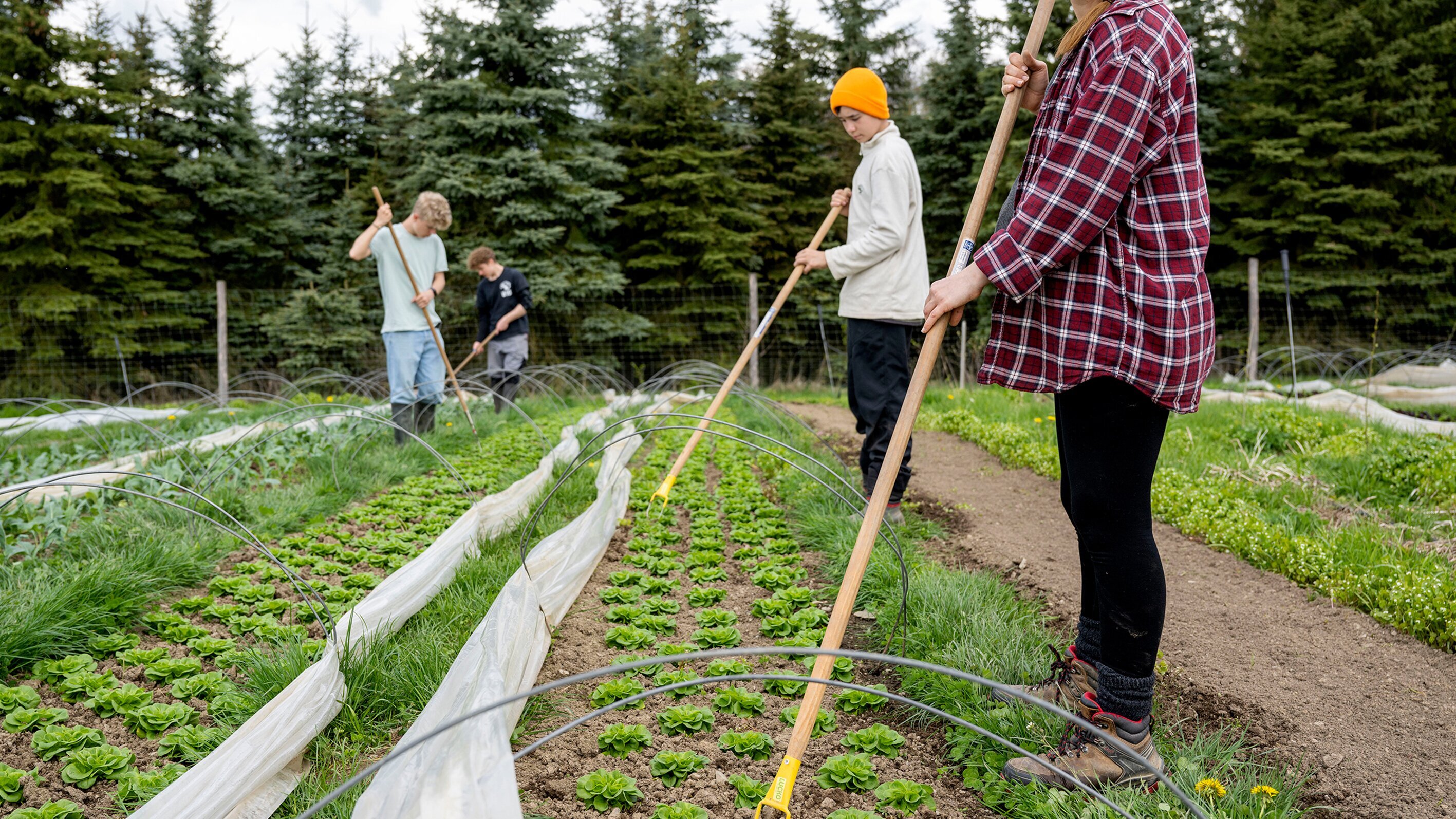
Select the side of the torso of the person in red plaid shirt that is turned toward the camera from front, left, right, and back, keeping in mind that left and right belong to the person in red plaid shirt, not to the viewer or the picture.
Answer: left

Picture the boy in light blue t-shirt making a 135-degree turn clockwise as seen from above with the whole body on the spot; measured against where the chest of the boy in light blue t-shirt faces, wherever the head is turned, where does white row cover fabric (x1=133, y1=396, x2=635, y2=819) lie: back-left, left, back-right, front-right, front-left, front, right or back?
left

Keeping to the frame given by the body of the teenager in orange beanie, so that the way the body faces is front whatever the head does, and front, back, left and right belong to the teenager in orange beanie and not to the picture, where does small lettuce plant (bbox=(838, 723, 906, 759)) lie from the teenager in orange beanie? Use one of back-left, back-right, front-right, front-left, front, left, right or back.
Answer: left

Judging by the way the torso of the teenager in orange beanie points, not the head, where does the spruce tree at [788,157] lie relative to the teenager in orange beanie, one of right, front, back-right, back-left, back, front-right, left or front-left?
right

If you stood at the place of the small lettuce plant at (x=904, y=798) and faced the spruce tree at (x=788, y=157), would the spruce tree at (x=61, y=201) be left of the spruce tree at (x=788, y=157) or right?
left

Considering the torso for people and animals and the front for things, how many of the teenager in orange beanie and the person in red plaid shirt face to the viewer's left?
2

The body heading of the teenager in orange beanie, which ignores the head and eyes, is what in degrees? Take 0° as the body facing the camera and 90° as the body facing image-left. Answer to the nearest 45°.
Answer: approximately 90°

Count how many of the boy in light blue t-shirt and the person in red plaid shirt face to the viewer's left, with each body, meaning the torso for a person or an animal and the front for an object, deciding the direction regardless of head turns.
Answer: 1

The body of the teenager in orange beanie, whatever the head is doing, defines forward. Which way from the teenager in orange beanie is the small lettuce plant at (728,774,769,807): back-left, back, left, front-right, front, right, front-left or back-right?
left

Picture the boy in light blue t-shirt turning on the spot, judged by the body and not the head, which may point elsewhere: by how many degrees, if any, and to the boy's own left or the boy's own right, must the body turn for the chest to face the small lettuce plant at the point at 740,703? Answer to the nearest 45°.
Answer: approximately 45° to the boy's own right

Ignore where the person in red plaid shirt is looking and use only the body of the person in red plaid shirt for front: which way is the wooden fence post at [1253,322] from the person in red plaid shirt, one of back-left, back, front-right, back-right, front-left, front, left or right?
right

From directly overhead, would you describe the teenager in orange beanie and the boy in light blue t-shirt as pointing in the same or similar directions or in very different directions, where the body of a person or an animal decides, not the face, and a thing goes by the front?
very different directions
